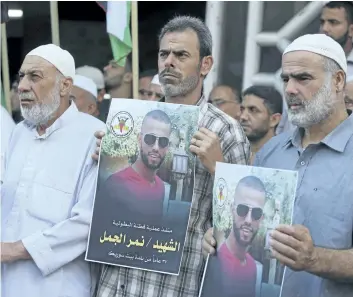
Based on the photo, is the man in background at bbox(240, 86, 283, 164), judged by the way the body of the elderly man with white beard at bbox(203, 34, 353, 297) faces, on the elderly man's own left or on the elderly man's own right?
on the elderly man's own right

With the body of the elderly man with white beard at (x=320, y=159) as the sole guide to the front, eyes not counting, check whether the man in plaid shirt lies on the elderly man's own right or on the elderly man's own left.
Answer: on the elderly man's own right

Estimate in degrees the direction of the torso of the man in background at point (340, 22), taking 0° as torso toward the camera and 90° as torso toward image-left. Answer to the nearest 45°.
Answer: approximately 45°
